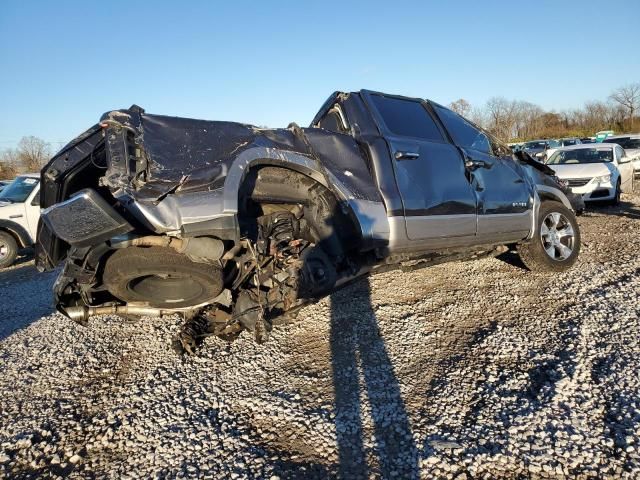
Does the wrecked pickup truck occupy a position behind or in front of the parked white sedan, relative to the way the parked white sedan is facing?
in front

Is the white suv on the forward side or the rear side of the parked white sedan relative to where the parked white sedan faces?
on the forward side

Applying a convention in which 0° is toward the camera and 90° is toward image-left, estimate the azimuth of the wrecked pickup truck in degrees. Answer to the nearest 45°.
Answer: approximately 225°

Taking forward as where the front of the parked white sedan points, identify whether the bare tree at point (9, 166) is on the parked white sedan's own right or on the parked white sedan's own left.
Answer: on the parked white sedan's own right

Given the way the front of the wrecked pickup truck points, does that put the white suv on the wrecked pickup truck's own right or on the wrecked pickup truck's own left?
on the wrecked pickup truck's own left

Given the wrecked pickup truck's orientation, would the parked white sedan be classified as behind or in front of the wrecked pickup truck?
in front

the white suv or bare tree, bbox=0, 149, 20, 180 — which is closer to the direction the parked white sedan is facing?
the white suv

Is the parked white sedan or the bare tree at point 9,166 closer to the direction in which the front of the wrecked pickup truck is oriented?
the parked white sedan

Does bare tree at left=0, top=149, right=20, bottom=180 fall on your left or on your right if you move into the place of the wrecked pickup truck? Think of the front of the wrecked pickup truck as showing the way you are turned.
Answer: on your left
